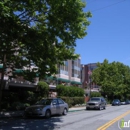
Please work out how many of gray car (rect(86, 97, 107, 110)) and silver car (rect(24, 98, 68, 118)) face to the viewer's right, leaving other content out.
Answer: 0

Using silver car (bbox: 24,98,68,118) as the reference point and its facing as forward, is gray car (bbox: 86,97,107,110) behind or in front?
behind

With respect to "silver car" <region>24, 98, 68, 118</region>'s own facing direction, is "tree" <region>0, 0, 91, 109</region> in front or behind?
in front

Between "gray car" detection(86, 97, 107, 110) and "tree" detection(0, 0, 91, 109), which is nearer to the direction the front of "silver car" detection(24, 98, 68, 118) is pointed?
the tree

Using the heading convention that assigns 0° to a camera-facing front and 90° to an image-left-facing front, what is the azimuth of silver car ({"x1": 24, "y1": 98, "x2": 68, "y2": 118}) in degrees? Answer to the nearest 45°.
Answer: approximately 45°

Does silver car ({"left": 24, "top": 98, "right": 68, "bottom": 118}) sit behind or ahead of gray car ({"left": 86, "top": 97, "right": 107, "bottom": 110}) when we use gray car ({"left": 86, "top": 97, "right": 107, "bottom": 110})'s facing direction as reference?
ahead

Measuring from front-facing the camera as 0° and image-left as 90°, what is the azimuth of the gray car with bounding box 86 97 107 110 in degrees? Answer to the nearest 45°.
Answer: approximately 45°

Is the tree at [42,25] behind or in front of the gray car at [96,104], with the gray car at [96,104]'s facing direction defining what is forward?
in front
